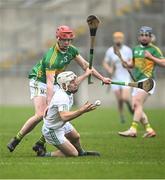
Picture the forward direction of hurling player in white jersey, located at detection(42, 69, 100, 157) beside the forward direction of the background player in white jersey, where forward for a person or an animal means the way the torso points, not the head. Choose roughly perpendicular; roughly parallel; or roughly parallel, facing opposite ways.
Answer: roughly perpendicular

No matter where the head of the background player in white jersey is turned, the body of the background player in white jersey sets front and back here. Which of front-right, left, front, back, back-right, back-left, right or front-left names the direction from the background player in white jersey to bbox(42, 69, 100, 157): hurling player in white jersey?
front

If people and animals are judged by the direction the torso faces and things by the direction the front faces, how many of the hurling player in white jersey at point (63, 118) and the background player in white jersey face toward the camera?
1

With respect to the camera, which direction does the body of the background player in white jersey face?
toward the camera

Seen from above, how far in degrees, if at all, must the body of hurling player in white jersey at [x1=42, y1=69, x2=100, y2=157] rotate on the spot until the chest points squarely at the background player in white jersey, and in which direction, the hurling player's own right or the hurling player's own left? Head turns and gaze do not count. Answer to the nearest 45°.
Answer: approximately 90° to the hurling player's own left

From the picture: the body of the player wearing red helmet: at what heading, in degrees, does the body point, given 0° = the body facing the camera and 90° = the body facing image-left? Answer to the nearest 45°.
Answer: approximately 315°

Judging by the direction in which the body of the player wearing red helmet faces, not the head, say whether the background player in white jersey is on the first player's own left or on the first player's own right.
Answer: on the first player's own left

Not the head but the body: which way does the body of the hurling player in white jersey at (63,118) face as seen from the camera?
to the viewer's right
